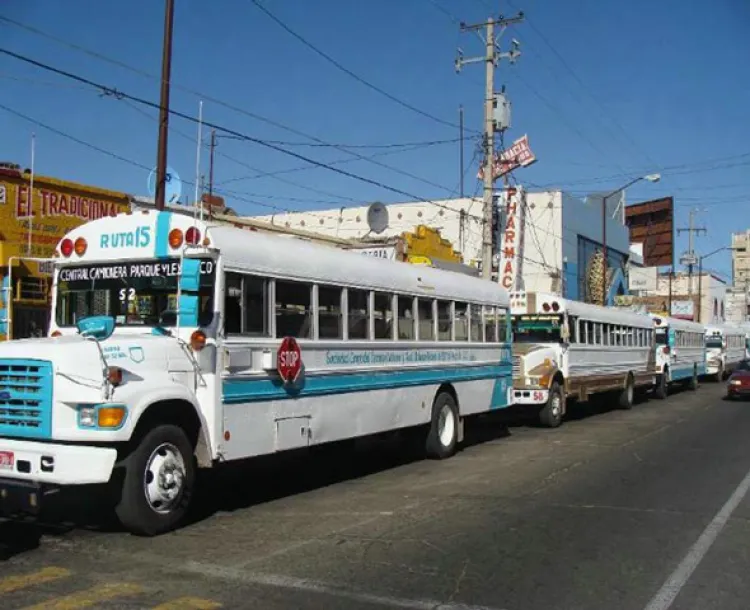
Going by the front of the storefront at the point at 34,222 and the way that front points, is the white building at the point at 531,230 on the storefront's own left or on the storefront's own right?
on the storefront's own left

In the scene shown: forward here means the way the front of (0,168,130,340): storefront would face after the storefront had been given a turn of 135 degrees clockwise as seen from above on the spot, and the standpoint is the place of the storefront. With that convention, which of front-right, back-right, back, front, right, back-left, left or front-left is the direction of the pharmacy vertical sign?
back-right

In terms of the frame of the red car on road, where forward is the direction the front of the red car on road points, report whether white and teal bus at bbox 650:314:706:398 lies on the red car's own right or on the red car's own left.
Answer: on the red car's own right

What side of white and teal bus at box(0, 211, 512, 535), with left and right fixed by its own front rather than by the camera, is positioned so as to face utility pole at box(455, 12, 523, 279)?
back

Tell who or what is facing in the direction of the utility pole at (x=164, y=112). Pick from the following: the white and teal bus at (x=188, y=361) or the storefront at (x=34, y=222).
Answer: the storefront

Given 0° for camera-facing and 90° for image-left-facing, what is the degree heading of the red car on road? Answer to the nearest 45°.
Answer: approximately 45°

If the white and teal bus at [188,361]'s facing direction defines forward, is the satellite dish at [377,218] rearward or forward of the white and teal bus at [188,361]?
rearward

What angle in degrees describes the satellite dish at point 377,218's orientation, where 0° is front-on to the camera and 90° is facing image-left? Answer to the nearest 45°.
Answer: approximately 0°

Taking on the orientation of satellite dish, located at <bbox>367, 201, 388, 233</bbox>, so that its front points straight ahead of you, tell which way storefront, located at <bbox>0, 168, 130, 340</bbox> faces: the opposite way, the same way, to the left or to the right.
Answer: the same way
